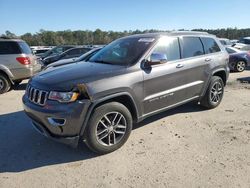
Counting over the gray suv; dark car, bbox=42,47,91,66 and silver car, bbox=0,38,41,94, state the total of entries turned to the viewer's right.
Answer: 0

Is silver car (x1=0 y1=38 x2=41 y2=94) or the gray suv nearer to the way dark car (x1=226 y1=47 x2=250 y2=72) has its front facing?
the gray suv

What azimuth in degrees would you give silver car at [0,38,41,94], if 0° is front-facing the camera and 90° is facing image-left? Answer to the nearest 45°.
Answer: approximately 135°

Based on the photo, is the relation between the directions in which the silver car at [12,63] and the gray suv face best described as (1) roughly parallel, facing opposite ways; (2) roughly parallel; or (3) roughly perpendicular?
roughly perpendicular

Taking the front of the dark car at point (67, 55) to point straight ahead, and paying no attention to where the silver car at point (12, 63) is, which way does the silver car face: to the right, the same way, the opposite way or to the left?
to the right

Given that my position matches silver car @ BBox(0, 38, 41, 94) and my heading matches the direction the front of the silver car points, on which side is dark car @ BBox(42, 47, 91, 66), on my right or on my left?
on my right

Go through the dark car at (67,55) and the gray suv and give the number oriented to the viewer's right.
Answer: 0

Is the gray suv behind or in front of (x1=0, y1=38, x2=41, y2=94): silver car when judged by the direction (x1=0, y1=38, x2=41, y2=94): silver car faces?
behind

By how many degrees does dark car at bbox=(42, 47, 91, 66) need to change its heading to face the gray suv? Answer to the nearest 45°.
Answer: approximately 45° to its left

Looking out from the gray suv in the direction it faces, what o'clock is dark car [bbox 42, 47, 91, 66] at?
The dark car is roughly at 4 o'clock from the gray suv.

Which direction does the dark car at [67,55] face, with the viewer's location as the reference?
facing the viewer and to the left of the viewer

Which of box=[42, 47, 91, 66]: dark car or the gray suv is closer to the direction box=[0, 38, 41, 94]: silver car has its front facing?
the dark car
